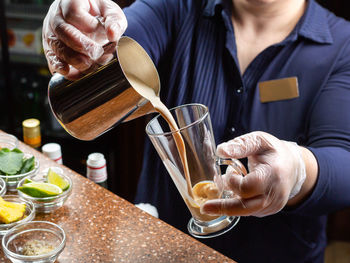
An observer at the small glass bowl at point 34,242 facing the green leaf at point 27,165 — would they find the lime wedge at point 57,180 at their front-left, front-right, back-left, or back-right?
front-right

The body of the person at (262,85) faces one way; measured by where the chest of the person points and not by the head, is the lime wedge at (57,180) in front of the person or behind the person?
in front

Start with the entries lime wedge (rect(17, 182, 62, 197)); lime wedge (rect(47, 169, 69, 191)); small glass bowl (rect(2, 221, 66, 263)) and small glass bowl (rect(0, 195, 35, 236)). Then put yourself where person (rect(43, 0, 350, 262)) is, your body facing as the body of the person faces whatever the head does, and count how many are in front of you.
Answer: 4

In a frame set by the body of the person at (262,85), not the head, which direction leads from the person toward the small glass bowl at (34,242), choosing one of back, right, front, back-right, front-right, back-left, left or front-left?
front

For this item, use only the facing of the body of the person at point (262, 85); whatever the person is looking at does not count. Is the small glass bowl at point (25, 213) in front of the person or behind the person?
in front

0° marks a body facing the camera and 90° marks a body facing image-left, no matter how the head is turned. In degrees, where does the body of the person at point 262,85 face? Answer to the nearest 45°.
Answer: approximately 45°

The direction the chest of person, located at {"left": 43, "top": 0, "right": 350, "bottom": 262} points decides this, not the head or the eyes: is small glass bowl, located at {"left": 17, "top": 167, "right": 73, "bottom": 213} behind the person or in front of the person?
in front
